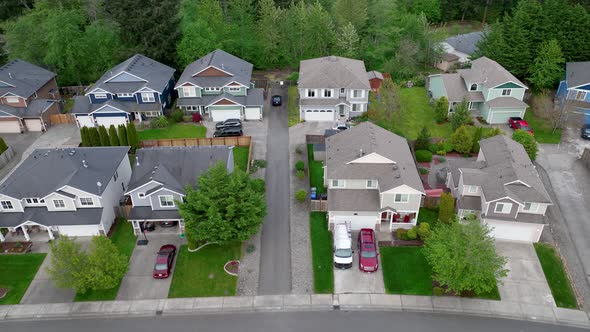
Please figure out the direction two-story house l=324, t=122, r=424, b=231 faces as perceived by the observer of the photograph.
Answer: facing the viewer

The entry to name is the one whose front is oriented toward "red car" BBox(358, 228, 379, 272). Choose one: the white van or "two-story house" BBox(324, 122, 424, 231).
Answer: the two-story house

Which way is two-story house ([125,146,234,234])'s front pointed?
toward the camera

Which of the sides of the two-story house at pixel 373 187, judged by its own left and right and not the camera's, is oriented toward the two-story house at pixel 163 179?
right

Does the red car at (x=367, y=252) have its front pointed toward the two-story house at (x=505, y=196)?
no

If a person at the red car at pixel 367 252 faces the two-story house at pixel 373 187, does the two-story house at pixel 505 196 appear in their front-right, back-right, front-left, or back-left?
front-right

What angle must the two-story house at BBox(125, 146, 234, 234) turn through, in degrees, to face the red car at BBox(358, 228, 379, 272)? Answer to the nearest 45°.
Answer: approximately 45° to its left

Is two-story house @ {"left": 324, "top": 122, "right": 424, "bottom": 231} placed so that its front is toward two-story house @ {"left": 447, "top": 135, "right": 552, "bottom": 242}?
no
